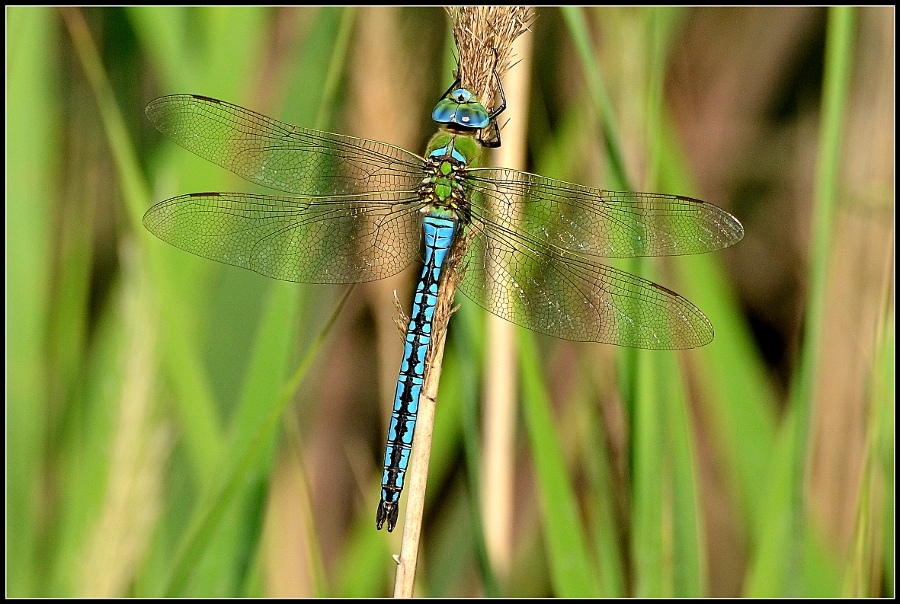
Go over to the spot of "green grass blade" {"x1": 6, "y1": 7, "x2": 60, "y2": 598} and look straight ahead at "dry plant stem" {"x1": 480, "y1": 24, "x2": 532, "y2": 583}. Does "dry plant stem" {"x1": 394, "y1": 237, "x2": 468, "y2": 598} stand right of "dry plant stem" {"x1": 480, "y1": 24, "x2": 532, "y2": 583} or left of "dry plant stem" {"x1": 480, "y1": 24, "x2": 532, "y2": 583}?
right

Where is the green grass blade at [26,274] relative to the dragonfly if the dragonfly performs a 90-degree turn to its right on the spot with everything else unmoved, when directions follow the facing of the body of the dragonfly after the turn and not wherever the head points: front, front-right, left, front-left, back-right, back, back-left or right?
back

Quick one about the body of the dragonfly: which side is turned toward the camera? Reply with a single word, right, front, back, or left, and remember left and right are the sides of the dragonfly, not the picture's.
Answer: back
